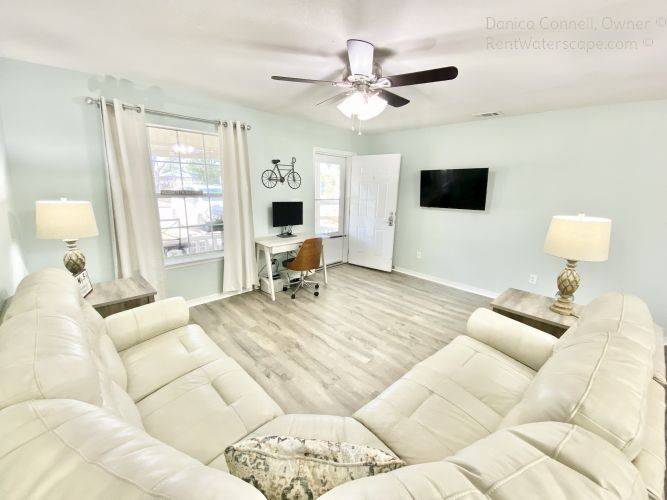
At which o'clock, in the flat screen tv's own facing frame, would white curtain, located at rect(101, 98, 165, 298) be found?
The white curtain is roughly at 12 o'clock from the flat screen tv.

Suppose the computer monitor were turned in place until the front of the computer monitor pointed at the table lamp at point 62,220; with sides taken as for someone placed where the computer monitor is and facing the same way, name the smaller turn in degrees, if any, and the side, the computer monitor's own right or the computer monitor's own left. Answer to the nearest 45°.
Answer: approximately 90° to the computer monitor's own right

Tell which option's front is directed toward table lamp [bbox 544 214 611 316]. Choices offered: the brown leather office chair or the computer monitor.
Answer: the computer monitor

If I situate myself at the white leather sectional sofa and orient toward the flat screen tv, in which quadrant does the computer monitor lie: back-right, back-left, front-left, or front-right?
front-left

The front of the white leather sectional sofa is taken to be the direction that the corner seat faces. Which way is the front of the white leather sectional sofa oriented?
away from the camera

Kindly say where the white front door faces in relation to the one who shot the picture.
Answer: facing the viewer and to the left of the viewer

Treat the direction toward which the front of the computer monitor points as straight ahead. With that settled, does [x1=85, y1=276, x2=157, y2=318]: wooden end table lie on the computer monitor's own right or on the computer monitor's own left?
on the computer monitor's own right

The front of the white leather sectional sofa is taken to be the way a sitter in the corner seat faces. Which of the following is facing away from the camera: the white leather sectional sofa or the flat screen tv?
the white leather sectional sofa

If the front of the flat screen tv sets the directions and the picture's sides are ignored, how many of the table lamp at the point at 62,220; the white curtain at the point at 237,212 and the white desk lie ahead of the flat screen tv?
3

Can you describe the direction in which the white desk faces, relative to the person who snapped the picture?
facing the viewer and to the right of the viewer

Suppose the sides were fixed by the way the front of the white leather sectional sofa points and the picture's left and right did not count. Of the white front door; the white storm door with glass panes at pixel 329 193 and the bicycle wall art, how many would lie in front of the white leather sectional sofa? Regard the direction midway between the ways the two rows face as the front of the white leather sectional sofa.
3

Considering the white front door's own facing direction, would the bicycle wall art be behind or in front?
in front

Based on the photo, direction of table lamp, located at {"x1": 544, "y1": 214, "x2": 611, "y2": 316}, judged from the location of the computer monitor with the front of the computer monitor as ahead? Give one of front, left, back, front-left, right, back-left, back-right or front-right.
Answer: front

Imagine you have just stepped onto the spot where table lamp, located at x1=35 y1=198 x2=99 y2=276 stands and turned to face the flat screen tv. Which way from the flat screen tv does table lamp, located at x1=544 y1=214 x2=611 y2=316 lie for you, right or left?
right

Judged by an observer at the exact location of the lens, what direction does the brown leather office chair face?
facing away from the viewer and to the left of the viewer

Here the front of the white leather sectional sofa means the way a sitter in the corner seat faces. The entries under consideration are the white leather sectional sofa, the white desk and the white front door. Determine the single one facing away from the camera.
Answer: the white leather sectional sofa
